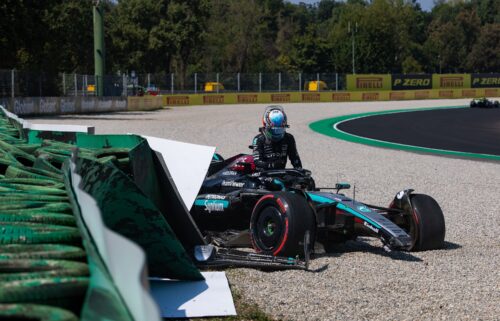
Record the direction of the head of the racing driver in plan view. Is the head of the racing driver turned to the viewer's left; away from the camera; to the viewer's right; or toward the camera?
toward the camera

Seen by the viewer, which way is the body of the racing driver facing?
toward the camera

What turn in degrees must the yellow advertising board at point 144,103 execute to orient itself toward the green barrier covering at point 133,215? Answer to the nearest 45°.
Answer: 0° — it already faces it

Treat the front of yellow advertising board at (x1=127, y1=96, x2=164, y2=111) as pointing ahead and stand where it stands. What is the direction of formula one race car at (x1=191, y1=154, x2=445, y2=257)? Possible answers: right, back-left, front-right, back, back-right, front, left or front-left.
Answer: front

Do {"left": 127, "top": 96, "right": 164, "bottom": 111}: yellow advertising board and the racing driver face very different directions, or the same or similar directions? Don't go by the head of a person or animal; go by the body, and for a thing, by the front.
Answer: same or similar directions

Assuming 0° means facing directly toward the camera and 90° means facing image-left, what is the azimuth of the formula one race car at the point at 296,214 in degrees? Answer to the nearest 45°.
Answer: approximately 315°

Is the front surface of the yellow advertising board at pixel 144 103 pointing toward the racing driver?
yes

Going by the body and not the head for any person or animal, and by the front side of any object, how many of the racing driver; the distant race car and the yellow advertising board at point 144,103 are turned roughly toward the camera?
2

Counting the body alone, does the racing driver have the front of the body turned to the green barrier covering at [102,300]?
yes

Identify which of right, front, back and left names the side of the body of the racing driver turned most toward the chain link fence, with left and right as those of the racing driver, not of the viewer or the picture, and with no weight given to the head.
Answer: back

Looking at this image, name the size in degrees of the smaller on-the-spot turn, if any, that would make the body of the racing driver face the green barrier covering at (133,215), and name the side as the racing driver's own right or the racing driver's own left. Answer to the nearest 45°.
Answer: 0° — they already face it

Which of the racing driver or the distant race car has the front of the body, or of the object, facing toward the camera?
the racing driver
